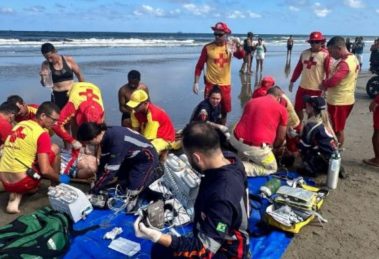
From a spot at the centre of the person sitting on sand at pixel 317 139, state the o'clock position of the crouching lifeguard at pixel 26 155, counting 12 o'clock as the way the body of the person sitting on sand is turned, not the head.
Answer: The crouching lifeguard is roughly at 11 o'clock from the person sitting on sand.

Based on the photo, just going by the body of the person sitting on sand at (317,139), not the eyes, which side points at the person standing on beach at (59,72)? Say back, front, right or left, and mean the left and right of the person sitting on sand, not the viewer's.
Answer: front

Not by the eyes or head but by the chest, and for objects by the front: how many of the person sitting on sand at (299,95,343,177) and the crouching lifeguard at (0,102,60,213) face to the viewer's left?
1

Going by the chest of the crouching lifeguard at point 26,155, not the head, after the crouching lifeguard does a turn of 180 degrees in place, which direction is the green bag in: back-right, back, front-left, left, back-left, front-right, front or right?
front-left

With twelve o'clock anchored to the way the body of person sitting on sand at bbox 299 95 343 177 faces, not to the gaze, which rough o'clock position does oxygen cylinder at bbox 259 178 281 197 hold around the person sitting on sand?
The oxygen cylinder is roughly at 10 o'clock from the person sitting on sand.

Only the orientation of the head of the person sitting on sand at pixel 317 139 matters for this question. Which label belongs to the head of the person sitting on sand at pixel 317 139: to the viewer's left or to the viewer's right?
to the viewer's left

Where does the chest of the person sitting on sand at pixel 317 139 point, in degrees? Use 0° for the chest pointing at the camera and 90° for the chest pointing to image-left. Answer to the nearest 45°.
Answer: approximately 90°

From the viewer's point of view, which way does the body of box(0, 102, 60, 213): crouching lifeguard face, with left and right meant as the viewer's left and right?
facing away from the viewer and to the right of the viewer
